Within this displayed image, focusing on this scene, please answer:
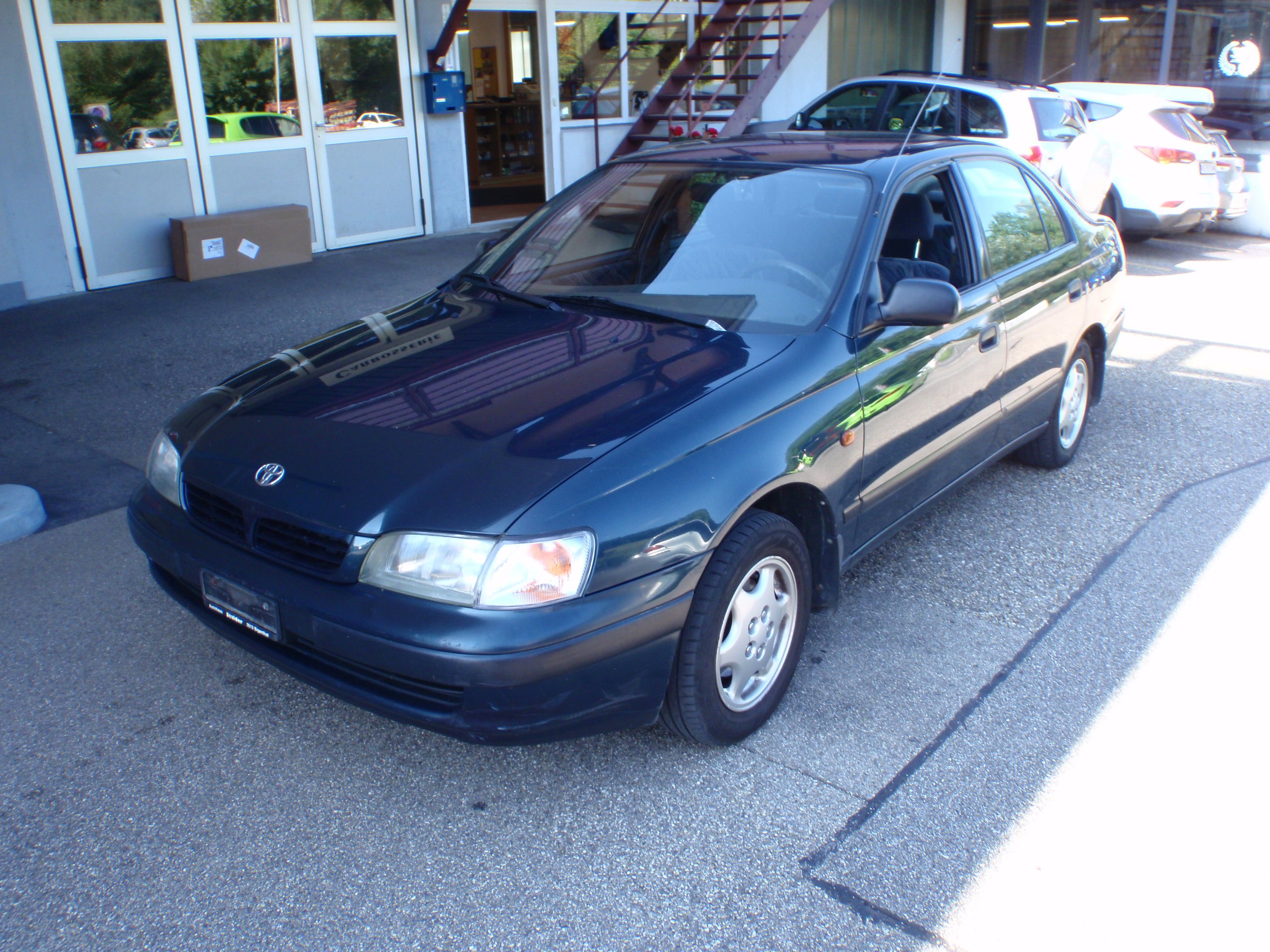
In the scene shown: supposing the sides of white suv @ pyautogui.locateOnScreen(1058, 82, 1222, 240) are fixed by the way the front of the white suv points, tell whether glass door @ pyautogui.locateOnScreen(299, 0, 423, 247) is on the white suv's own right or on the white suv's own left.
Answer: on the white suv's own left

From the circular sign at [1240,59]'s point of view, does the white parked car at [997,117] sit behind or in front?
in front

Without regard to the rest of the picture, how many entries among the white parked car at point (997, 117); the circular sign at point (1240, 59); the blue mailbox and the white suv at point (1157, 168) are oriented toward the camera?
2

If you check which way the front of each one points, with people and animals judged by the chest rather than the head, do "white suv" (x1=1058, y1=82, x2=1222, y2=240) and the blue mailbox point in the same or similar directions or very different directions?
very different directions

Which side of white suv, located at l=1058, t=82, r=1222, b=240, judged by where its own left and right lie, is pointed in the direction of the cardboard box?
left

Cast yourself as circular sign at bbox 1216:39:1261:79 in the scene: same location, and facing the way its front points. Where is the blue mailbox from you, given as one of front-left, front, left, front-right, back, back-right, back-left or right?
front-right

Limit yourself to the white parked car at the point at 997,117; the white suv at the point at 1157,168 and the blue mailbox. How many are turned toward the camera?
1

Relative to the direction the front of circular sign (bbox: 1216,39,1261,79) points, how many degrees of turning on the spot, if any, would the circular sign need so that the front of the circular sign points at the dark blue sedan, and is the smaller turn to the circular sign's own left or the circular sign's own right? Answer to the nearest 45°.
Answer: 0° — it already faces it

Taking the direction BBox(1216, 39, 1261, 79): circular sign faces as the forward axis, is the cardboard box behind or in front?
in front

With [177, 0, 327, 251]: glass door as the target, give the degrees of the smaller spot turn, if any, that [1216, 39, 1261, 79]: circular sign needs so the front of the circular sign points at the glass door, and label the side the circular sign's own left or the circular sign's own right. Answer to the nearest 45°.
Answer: approximately 45° to the circular sign's own right

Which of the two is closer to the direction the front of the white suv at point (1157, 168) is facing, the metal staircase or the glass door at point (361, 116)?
the metal staircase
